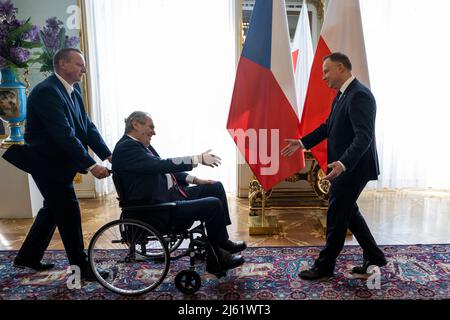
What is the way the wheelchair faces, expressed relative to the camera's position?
facing to the right of the viewer

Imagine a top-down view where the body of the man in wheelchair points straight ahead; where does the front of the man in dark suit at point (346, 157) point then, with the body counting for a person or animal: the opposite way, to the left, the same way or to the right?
the opposite way

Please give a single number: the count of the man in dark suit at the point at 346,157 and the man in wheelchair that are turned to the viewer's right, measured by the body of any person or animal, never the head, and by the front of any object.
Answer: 1

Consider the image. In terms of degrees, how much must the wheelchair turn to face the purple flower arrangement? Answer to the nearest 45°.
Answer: approximately 135° to its left

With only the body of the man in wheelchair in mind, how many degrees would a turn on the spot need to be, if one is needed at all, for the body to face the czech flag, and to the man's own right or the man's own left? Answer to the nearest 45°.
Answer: approximately 45° to the man's own left

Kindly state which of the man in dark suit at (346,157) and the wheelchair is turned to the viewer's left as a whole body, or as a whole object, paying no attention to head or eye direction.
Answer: the man in dark suit

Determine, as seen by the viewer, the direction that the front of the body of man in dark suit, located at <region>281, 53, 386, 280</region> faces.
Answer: to the viewer's left

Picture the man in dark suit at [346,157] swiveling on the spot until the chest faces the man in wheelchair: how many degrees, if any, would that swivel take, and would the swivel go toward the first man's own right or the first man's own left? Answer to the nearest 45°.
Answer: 0° — they already face them

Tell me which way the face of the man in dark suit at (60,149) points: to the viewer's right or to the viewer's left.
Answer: to the viewer's right

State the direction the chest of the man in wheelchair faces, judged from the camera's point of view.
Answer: to the viewer's right
